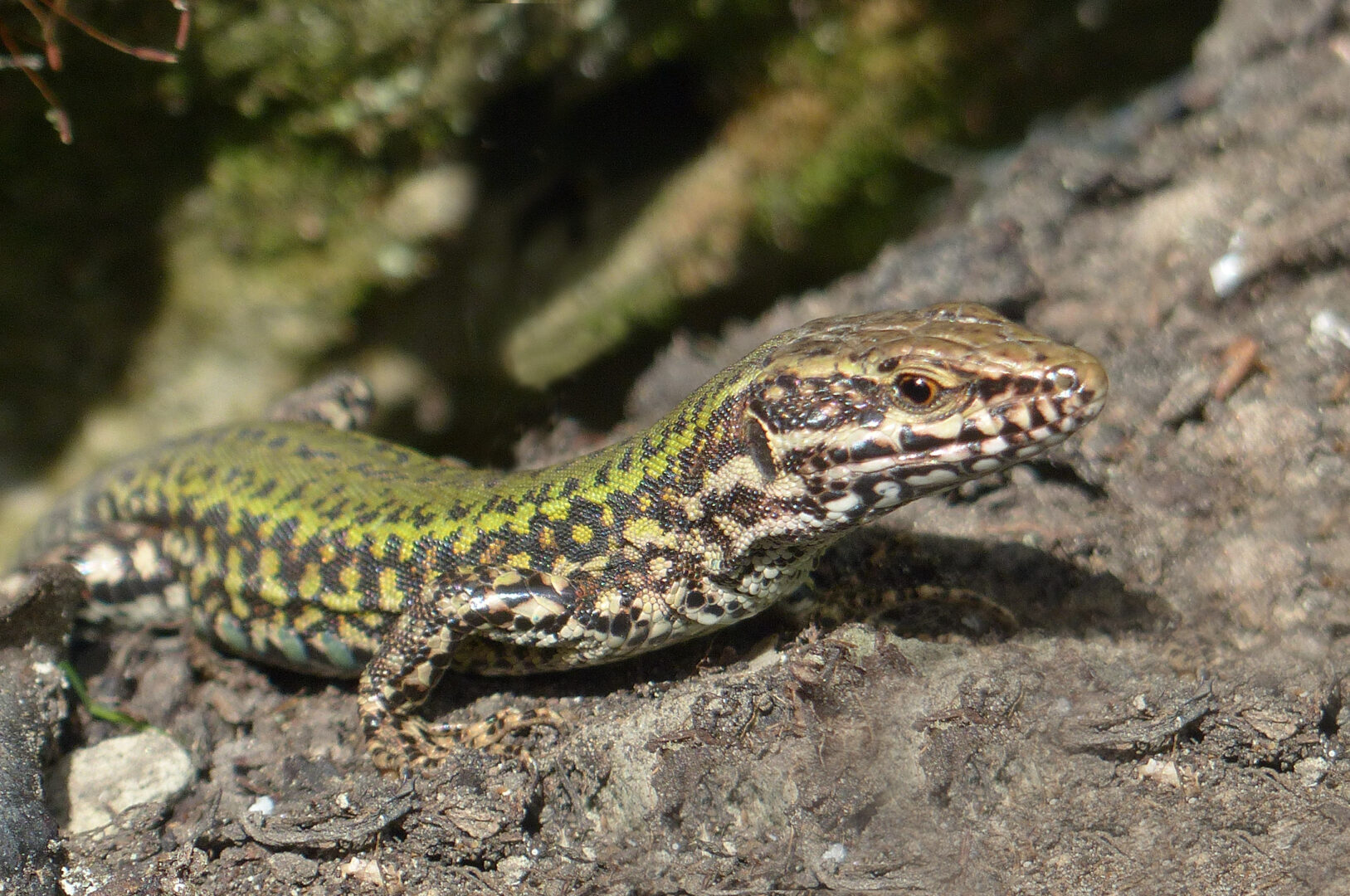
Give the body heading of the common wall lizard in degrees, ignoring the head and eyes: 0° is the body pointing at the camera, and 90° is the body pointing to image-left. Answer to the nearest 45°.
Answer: approximately 270°
